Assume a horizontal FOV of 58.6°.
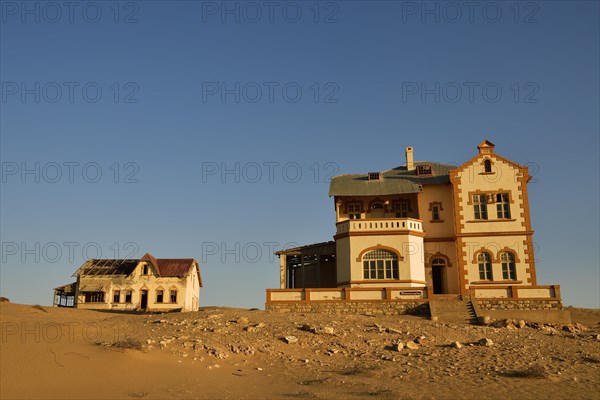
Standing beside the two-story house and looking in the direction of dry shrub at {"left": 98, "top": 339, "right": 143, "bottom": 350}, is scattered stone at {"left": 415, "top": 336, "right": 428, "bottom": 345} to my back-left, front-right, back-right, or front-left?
front-left

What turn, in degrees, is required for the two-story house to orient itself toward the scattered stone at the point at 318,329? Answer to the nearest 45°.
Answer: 0° — it already faces it

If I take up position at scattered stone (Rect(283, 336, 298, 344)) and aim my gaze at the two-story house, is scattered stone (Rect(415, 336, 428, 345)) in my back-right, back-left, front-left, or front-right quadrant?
front-right

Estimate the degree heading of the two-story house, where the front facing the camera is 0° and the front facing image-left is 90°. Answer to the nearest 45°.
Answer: approximately 0°

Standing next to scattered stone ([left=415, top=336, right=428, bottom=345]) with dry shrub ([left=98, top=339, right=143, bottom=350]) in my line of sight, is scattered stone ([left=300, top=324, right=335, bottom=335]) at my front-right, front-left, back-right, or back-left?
front-right

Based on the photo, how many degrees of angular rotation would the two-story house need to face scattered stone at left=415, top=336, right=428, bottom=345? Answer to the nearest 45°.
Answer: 0° — it already faces it

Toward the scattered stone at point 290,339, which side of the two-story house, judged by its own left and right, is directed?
front

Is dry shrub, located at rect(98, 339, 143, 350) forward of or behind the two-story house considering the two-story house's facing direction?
forward
